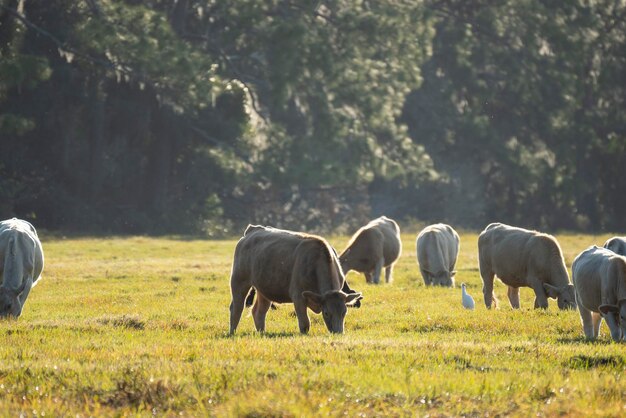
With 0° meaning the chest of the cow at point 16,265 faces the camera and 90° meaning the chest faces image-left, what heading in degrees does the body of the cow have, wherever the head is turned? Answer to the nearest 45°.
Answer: approximately 0°

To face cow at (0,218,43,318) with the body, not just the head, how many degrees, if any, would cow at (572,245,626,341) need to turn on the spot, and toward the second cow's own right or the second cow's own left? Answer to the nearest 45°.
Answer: approximately 135° to the second cow's own right

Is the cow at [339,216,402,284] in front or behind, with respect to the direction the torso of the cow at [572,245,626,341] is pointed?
behind

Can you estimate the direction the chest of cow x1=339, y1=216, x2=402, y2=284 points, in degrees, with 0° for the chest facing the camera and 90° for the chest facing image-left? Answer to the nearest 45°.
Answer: approximately 45°

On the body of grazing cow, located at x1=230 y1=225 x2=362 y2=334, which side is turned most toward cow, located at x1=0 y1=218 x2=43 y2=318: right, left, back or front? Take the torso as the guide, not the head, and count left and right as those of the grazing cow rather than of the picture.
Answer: back
